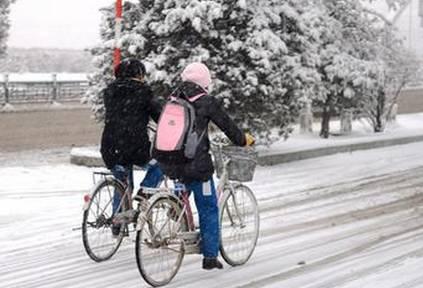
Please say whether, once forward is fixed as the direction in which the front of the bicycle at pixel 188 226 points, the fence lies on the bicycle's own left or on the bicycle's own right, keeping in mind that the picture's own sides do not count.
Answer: on the bicycle's own left

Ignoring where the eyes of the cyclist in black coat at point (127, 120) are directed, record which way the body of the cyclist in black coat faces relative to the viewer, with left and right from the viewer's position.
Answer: facing away from the viewer and to the right of the viewer

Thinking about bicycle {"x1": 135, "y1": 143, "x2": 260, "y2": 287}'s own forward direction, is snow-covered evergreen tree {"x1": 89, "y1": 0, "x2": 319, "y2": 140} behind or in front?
in front

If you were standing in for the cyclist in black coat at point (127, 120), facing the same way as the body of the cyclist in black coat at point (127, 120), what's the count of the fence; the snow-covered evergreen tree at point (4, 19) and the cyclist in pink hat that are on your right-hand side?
1

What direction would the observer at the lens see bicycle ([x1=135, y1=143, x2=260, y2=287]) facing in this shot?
facing away from the viewer and to the right of the viewer

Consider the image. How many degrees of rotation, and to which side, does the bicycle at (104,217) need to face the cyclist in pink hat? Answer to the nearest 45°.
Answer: approximately 90° to its right

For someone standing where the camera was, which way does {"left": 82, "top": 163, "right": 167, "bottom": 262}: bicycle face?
facing away from the viewer and to the right of the viewer

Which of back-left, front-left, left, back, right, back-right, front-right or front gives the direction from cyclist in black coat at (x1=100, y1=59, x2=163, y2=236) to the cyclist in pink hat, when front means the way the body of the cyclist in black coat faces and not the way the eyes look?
right
